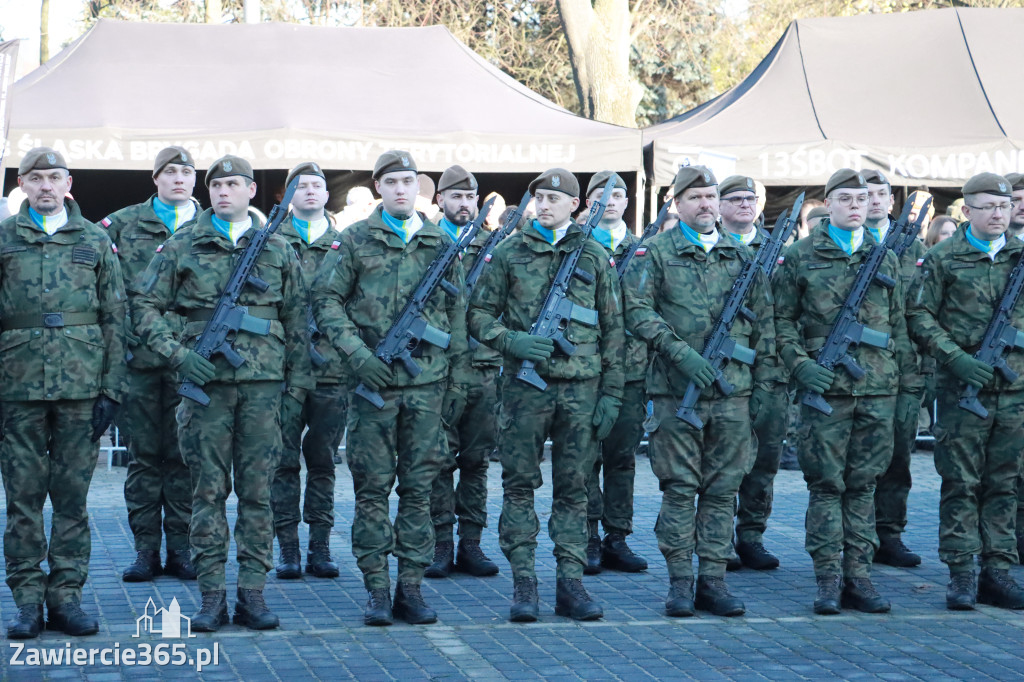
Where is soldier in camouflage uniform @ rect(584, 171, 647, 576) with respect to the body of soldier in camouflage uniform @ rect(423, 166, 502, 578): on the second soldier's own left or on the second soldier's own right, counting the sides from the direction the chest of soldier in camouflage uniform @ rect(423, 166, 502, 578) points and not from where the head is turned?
on the second soldier's own left

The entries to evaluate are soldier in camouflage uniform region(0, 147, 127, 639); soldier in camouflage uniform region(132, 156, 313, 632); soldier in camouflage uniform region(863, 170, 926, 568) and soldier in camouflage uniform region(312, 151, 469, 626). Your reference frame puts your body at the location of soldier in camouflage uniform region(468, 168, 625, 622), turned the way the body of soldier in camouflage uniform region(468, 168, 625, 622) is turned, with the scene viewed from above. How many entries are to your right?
3

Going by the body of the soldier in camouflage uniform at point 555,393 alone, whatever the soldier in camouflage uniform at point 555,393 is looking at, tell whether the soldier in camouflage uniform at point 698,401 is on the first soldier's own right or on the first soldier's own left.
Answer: on the first soldier's own left

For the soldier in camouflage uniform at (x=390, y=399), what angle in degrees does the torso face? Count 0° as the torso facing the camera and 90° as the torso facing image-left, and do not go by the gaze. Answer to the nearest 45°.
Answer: approximately 0°

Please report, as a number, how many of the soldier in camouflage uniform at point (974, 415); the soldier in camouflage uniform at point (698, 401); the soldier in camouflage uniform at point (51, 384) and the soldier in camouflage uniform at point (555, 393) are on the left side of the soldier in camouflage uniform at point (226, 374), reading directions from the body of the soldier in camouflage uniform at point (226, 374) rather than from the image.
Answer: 3

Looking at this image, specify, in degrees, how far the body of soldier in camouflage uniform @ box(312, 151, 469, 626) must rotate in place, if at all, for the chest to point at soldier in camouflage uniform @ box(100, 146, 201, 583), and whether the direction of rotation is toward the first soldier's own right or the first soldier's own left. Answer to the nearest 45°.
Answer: approximately 135° to the first soldier's own right

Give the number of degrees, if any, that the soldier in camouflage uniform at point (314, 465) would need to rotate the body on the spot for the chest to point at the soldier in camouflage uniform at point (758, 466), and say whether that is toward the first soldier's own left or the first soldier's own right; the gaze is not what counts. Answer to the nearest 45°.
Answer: approximately 90° to the first soldier's own left

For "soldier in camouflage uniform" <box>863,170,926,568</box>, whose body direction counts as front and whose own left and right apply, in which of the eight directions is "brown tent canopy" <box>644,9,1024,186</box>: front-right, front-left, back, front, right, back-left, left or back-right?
back-left
